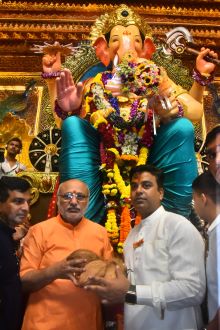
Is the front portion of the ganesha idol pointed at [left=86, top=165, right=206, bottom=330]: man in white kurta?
yes

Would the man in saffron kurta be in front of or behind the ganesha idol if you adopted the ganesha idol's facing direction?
in front

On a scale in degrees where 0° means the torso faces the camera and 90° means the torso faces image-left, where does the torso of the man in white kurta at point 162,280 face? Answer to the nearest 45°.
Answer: approximately 45°

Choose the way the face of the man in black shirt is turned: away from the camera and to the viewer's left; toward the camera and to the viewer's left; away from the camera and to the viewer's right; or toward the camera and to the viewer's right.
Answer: toward the camera and to the viewer's right

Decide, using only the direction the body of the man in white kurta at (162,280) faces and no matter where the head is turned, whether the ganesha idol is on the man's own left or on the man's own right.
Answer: on the man's own right

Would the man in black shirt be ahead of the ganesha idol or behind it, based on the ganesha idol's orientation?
ahead

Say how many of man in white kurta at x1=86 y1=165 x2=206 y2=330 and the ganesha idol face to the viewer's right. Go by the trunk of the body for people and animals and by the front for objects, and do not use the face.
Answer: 0

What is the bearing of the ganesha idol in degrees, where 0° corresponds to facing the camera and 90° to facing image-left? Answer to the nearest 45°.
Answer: approximately 0°
